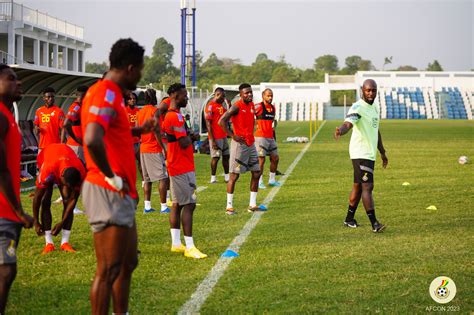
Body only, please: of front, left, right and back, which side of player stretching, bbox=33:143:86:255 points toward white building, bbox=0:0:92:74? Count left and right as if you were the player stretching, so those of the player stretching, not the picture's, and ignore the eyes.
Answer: back

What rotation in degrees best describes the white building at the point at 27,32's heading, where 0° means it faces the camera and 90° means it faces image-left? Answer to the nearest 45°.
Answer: approximately 315°

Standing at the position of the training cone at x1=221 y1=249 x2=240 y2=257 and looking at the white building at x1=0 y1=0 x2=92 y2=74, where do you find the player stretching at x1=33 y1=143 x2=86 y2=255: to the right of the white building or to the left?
left

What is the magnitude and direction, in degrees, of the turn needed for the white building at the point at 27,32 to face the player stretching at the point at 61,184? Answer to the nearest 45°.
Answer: approximately 45° to its right

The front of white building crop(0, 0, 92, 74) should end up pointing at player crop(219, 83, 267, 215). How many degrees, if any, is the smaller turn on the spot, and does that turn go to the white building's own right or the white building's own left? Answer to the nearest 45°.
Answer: approximately 45° to the white building's own right
